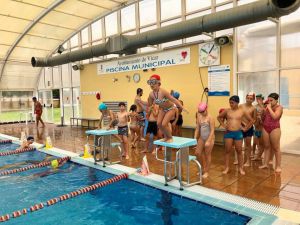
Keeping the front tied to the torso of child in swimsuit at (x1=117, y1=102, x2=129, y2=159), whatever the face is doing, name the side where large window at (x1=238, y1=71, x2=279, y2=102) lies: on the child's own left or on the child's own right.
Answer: on the child's own left

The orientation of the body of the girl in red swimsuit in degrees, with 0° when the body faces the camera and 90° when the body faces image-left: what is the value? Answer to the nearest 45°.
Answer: approximately 45°

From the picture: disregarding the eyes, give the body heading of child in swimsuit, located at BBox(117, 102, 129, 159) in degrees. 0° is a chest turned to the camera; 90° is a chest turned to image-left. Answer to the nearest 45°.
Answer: approximately 0°

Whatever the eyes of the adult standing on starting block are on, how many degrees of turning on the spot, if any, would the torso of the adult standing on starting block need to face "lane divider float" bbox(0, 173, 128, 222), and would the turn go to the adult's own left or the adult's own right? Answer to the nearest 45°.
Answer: approximately 45° to the adult's own right

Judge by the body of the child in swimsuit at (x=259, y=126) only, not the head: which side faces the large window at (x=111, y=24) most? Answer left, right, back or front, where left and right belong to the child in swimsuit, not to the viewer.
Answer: right

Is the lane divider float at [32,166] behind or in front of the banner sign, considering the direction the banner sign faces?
in front

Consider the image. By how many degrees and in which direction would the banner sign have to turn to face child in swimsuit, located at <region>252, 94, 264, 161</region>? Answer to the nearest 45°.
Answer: approximately 90° to its left

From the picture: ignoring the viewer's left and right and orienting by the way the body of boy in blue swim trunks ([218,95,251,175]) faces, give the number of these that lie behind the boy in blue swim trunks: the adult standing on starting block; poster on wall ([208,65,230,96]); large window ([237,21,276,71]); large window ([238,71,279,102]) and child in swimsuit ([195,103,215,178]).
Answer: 3

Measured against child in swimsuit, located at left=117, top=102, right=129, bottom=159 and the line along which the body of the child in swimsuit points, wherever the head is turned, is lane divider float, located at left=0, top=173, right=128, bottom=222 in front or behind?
in front

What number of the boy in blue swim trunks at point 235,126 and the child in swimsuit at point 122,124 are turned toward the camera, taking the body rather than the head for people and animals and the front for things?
2

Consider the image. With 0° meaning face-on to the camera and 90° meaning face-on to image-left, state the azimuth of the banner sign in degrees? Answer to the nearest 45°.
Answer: approximately 45°

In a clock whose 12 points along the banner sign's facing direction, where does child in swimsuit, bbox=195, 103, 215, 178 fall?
The child in swimsuit is roughly at 10 o'clock from the banner sign.
